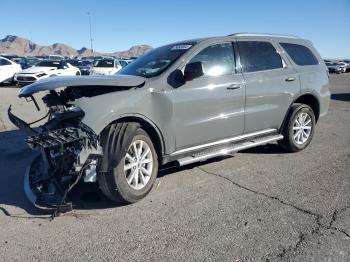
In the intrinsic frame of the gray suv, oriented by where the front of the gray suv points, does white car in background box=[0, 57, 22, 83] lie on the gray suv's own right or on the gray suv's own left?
on the gray suv's own right

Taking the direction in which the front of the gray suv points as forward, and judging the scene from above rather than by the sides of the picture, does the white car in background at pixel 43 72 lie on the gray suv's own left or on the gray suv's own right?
on the gray suv's own right

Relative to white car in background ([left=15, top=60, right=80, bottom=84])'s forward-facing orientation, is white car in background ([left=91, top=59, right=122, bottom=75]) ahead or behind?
behind
